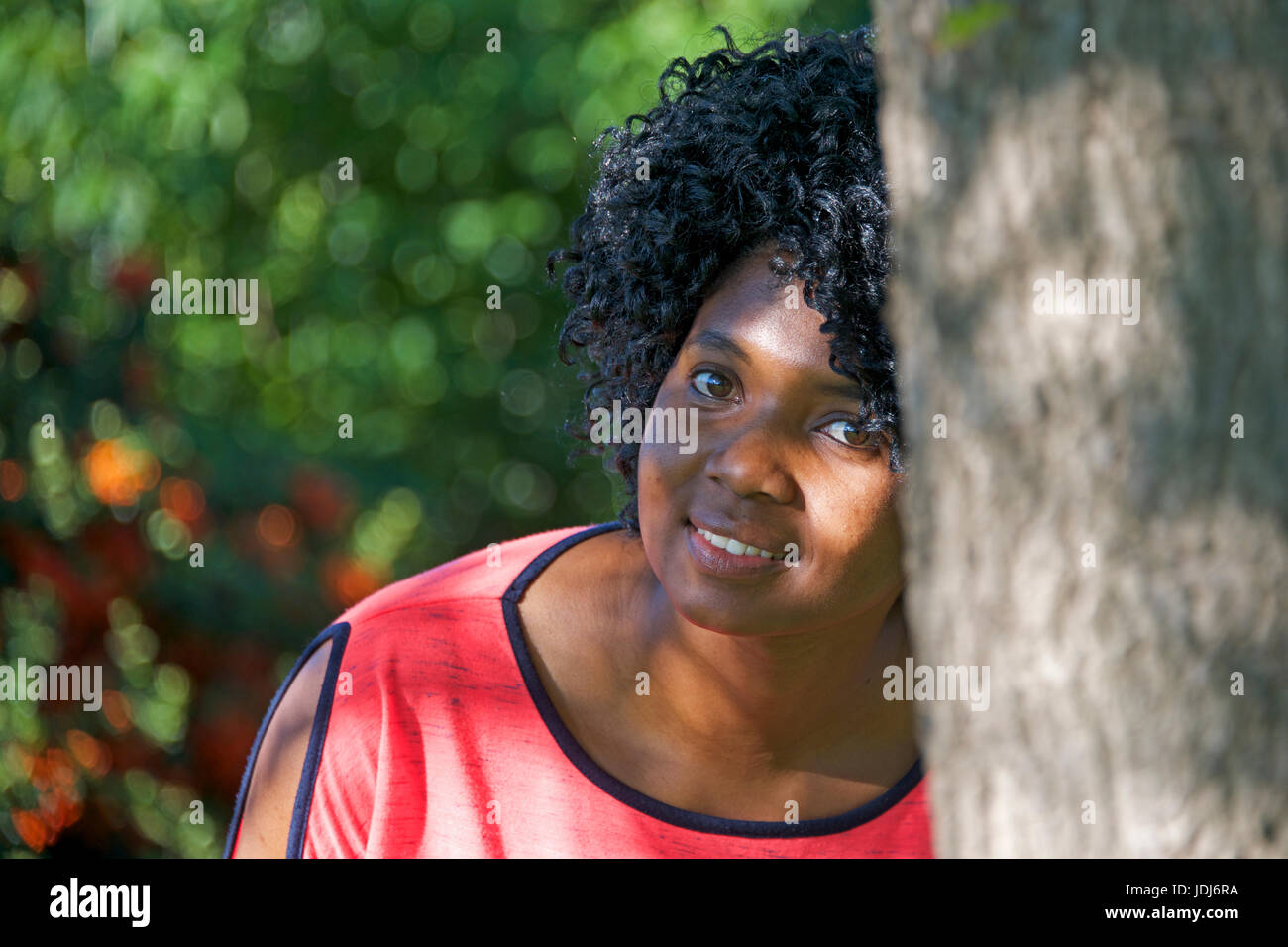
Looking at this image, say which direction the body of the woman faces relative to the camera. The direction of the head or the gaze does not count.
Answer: toward the camera
